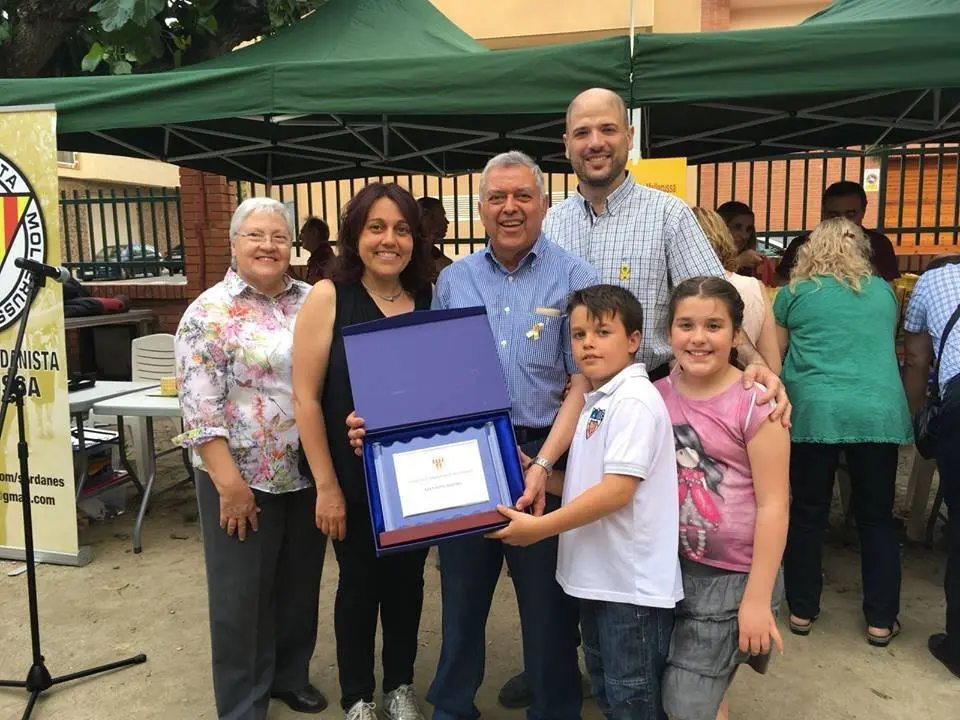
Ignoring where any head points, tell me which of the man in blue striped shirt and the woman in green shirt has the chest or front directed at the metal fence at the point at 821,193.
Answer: the woman in green shirt

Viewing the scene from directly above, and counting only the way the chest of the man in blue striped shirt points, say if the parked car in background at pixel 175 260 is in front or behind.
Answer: behind

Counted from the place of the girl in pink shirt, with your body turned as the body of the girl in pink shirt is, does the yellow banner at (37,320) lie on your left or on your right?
on your right

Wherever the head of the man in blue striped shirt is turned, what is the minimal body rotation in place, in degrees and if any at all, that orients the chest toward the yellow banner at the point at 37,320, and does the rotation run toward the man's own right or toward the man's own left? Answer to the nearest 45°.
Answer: approximately 135° to the man's own right

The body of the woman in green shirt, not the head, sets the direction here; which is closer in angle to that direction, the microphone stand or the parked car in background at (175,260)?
the parked car in background

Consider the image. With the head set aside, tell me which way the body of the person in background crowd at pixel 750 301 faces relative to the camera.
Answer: away from the camera

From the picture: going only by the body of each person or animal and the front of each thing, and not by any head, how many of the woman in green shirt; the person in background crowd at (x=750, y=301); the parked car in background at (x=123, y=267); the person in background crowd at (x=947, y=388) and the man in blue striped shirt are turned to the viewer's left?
1

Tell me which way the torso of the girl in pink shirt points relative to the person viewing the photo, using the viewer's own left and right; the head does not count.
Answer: facing the viewer and to the left of the viewer

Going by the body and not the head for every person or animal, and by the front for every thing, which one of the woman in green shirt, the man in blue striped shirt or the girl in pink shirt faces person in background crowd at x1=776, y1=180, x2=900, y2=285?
the woman in green shirt

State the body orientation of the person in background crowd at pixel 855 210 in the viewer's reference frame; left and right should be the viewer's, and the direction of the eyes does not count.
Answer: facing the viewer

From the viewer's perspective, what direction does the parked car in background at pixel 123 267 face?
to the viewer's left

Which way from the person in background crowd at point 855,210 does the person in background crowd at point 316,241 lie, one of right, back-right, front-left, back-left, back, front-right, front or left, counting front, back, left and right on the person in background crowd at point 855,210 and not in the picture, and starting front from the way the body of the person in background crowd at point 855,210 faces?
right

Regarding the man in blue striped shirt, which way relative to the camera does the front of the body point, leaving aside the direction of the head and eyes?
toward the camera

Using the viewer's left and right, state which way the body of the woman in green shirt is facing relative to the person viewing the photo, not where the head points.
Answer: facing away from the viewer

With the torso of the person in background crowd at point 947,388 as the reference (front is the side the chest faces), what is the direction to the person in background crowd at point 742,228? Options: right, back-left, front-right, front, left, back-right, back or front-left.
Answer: front-left

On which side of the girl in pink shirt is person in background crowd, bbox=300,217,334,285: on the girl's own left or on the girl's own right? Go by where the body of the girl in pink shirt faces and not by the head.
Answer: on the girl's own right

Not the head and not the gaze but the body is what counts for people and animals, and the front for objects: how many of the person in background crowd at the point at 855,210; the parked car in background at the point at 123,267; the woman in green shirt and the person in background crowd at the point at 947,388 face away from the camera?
2

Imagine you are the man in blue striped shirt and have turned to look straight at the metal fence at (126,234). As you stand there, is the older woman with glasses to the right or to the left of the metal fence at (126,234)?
left
